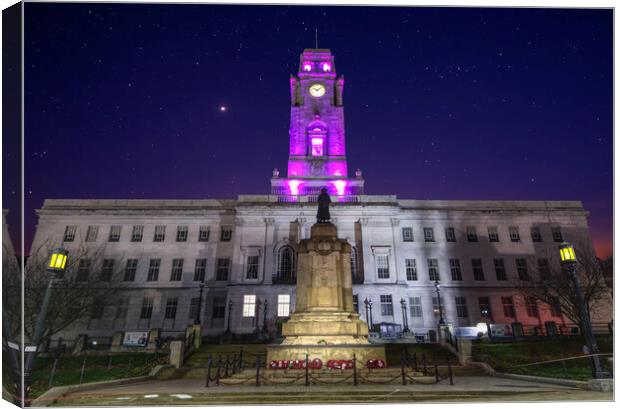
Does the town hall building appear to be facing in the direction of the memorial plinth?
yes

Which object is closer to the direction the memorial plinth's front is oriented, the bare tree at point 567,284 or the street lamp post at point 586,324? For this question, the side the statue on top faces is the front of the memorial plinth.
the street lamp post

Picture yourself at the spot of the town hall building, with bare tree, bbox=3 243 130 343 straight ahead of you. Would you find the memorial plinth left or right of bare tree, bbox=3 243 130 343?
left

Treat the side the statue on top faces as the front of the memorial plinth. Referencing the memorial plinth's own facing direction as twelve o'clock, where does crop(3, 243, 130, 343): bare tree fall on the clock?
The bare tree is roughly at 4 o'clock from the memorial plinth.

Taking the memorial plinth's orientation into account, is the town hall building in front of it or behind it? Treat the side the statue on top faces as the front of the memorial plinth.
behind

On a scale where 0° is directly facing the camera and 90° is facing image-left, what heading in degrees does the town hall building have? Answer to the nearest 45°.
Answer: approximately 0°

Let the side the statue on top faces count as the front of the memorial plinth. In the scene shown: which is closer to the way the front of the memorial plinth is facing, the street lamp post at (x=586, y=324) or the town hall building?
the street lamp post

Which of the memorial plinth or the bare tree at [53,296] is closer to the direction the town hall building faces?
the memorial plinth

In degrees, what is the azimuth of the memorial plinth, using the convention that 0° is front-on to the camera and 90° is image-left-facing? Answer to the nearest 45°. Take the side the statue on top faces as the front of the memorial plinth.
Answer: approximately 0°

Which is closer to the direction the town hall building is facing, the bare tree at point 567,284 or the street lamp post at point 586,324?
the street lamp post

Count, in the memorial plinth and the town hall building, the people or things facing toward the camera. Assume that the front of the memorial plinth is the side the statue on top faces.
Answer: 2
